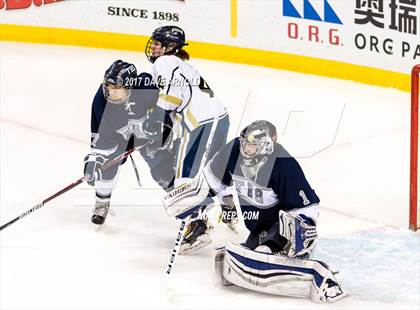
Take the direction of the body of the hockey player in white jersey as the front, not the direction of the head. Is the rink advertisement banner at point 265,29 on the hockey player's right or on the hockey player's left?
on the hockey player's right

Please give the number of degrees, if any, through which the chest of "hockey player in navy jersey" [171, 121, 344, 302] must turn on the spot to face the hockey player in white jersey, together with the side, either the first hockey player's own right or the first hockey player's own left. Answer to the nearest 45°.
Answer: approximately 90° to the first hockey player's own right

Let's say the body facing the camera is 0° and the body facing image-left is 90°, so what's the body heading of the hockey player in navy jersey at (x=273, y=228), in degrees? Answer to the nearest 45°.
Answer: approximately 45°
